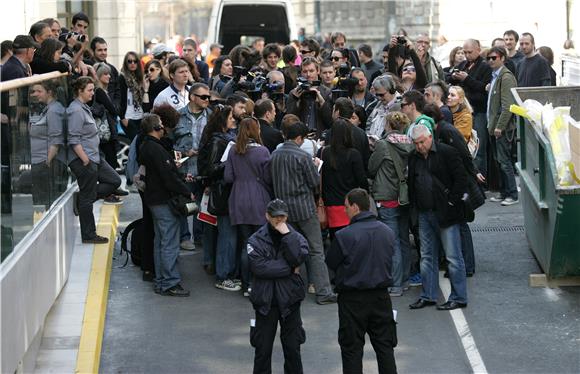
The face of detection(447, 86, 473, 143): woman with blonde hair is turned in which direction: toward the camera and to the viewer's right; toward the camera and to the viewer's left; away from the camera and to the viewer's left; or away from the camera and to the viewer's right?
toward the camera and to the viewer's left

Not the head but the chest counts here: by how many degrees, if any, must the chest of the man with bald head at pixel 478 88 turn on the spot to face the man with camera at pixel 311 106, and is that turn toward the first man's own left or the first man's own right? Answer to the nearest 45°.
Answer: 0° — they already face them

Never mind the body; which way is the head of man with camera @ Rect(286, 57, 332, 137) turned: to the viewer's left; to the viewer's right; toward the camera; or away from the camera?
toward the camera

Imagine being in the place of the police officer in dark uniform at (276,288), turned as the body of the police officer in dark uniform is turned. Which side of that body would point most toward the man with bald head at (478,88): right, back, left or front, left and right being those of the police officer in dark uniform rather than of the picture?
back

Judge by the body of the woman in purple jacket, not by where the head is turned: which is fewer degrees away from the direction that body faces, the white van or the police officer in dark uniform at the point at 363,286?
the white van

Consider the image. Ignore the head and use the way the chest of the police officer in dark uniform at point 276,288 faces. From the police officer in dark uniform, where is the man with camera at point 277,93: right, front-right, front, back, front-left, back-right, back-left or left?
back

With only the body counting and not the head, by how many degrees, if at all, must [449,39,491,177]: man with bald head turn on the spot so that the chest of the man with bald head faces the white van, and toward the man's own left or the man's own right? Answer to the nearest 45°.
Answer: approximately 90° to the man's own right

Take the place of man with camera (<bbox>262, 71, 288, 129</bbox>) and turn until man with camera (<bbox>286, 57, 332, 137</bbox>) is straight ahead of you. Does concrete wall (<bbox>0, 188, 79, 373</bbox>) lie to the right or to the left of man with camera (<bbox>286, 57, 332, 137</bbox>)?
right

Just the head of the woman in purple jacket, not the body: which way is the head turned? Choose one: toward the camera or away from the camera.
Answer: away from the camera

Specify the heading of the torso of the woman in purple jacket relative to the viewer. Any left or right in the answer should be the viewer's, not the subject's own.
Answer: facing away from the viewer

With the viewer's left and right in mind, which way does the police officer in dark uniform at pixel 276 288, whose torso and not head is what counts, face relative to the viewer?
facing the viewer

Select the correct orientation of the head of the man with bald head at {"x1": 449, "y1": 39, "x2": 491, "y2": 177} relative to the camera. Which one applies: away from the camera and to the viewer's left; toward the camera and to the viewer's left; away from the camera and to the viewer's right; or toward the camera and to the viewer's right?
toward the camera and to the viewer's left

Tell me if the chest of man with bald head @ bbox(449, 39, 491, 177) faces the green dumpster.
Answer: no

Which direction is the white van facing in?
away from the camera

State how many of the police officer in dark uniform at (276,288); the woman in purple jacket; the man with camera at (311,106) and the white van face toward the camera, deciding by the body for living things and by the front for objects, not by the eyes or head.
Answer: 2

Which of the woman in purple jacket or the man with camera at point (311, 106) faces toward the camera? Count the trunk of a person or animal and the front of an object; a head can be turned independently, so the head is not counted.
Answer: the man with camera

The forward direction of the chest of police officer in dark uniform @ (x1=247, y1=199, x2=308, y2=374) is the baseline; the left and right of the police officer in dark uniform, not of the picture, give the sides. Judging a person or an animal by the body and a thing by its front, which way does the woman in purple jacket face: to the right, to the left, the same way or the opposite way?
the opposite way

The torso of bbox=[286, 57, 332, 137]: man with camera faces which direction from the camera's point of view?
toward the camera
